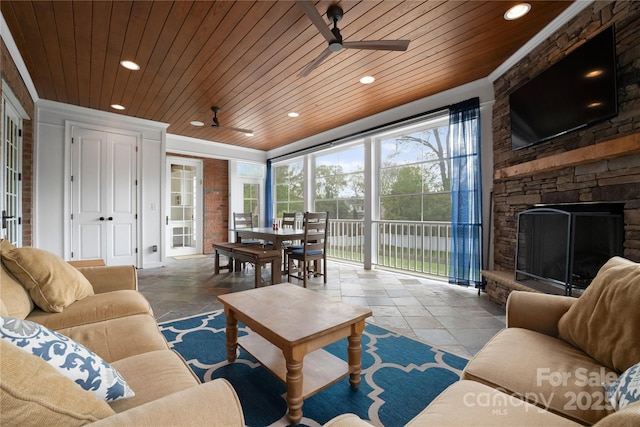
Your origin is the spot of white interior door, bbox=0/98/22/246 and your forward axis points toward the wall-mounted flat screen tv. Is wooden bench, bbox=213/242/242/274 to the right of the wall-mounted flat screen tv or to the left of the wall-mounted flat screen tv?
left

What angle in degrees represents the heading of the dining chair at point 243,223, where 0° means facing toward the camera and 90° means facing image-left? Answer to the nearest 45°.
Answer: approximately 315°

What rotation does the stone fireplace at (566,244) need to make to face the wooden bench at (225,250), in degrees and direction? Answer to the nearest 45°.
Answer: approximately 45° to its right

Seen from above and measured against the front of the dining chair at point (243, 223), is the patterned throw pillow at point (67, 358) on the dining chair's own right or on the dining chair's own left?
on the dining chair's own right

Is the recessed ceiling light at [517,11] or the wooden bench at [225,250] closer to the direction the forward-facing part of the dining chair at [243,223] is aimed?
the recessed ceiling light

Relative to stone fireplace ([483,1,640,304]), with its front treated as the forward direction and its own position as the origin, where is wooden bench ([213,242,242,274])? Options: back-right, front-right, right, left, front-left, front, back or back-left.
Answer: front-right

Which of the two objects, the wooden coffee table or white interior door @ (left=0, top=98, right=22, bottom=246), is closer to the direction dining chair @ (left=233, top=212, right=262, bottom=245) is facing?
the wooden coffee table

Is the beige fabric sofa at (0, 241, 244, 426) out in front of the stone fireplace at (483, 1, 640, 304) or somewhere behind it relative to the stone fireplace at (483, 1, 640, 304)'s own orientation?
in front

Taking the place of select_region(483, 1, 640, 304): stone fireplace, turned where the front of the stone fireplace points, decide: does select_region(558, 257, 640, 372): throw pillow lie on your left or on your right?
on your left

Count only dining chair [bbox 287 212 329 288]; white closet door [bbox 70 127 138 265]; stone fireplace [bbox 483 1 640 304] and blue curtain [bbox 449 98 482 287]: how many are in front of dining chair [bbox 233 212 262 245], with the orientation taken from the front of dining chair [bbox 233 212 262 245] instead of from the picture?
3
